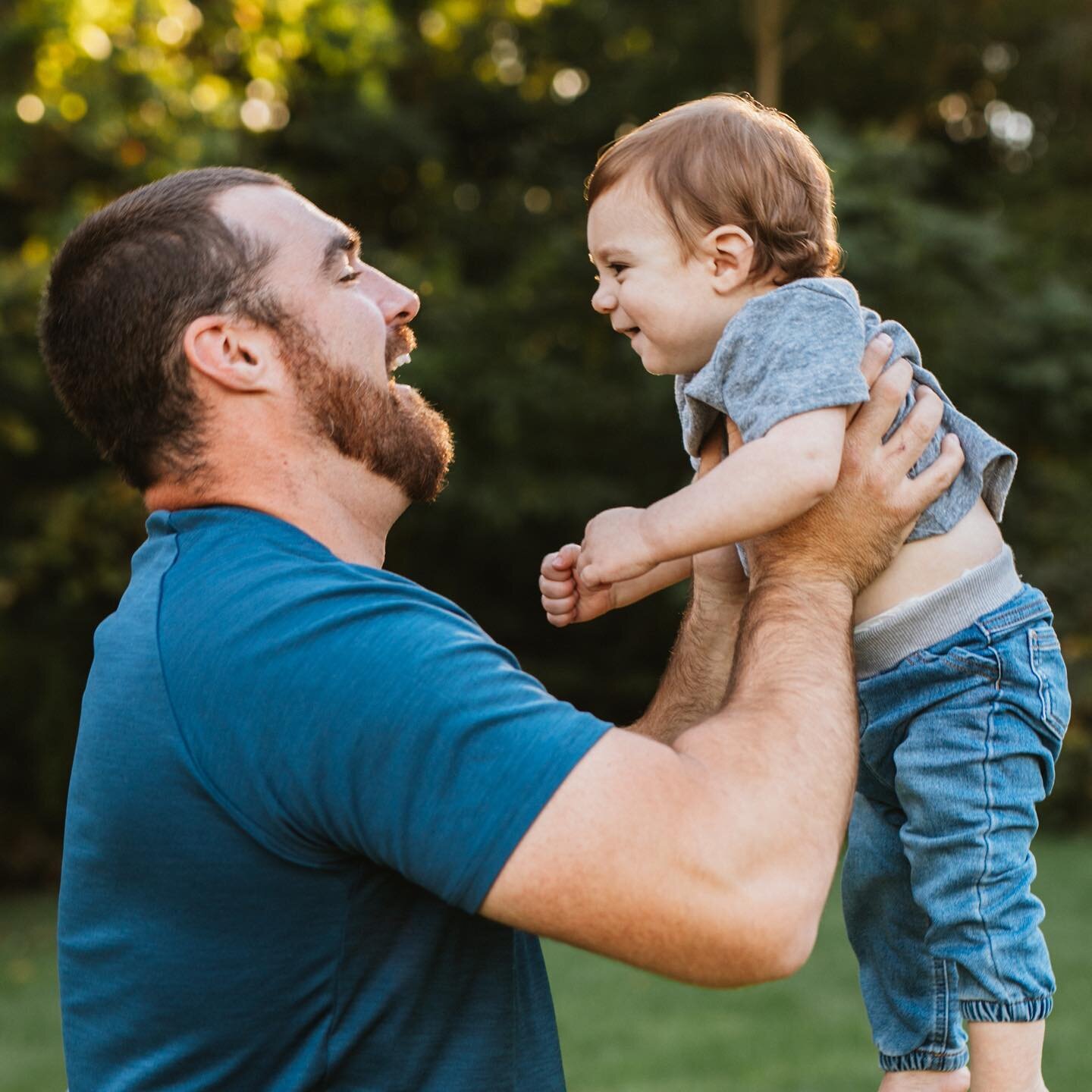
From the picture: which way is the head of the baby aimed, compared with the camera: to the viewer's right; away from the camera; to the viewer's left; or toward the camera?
to the viewer's left

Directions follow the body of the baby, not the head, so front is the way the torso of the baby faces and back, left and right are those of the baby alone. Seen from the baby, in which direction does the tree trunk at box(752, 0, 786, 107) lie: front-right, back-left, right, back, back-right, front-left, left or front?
right

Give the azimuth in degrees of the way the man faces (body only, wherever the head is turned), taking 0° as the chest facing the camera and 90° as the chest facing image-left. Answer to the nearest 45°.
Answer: approximately 270°

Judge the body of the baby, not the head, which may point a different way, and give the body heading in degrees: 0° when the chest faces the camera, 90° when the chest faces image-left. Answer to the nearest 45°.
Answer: approximately 90°

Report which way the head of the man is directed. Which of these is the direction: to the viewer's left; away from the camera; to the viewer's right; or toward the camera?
to the viewer's right
